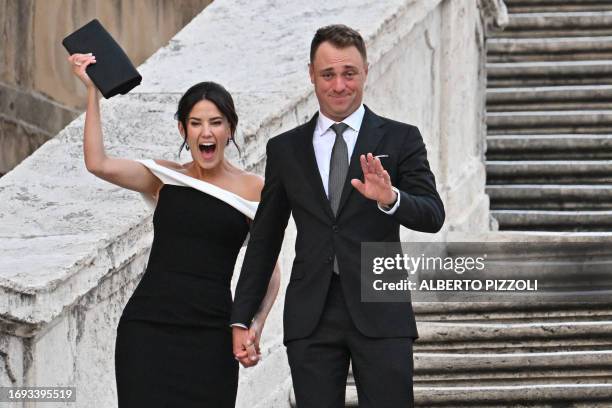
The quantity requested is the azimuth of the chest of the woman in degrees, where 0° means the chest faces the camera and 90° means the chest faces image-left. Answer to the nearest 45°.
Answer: approximately 0°

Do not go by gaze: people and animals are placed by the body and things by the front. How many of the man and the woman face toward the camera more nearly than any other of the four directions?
2

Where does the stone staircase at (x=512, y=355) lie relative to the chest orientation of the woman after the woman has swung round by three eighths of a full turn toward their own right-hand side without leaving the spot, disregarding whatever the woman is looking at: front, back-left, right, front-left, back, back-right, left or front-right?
right

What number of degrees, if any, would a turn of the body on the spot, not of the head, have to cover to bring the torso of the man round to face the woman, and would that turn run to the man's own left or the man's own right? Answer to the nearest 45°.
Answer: approximately 135° to the man's own right
